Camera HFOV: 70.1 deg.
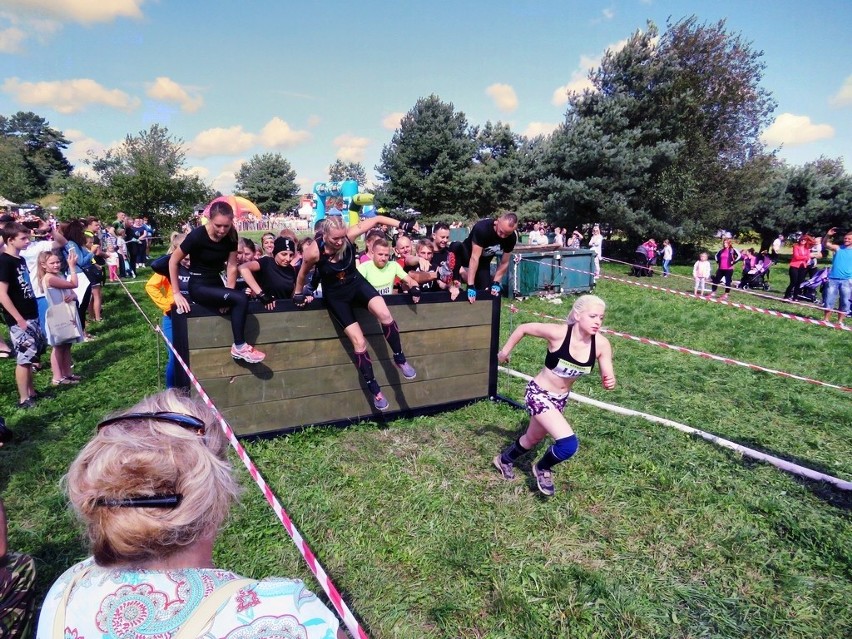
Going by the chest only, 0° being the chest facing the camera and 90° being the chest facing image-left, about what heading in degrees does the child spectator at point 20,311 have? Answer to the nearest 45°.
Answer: approximately 315°

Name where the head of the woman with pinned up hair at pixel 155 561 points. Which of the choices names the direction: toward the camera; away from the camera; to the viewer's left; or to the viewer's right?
away from the camera

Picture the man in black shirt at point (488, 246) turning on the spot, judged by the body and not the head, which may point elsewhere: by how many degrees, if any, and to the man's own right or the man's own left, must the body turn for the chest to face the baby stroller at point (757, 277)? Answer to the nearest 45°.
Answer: approximately 90° to the man's own left

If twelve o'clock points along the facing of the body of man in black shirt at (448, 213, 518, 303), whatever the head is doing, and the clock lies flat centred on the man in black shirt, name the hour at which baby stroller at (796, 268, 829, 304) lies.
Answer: The baby stroller is roughly at 9 o'clock from the man in black shirt.

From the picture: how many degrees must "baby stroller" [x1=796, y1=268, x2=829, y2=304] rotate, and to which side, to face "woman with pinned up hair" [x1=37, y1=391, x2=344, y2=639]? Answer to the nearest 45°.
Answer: approximately 45° to its left

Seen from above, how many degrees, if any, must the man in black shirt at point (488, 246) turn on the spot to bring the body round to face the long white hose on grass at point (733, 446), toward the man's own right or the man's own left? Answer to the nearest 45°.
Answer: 0° — they already face it

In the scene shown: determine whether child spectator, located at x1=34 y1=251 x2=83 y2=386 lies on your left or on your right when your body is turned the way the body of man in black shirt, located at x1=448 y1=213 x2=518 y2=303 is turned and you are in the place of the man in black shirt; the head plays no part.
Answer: on your right

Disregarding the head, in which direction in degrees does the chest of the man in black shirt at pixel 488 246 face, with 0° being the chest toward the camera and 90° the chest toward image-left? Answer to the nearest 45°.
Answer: approximately 315°
